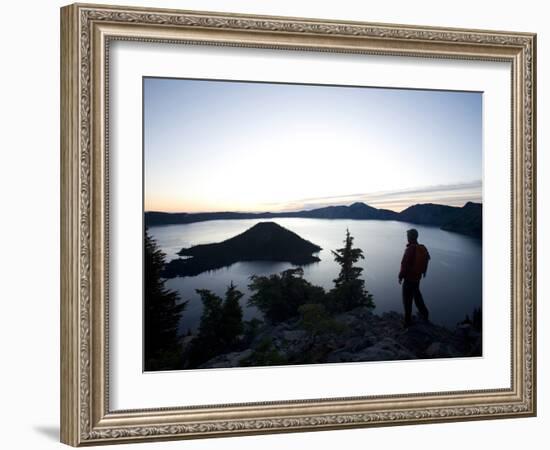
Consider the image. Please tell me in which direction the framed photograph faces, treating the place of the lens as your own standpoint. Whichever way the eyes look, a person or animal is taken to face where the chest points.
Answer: facing the viewer and to the right of the viewer
